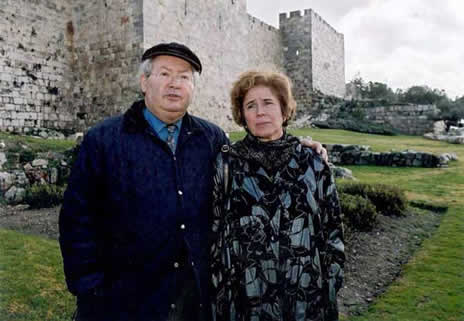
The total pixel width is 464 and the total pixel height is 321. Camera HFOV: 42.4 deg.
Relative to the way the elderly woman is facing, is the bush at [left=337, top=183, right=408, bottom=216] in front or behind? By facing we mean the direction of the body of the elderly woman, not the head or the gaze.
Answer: behind

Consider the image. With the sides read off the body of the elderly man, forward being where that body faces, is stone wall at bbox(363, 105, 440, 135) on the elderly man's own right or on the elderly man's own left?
on the elderly man's own left

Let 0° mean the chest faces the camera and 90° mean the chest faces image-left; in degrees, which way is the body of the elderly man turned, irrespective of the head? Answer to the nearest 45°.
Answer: approximately 315°

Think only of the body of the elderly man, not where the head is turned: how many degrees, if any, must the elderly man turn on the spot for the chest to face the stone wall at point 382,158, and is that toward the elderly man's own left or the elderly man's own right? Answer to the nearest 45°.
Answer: approximately 90° to the elderly man's own left

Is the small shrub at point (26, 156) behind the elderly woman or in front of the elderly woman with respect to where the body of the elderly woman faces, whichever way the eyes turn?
behind

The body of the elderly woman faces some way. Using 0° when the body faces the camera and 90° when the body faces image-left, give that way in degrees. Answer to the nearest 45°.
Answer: approximately 0°

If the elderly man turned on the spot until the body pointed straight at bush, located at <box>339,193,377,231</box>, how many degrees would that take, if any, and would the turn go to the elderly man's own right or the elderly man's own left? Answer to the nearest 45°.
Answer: approximately 90° to the elderly man's own left
